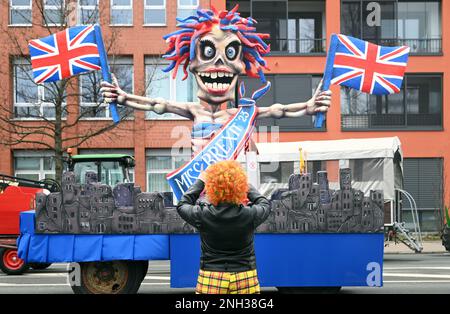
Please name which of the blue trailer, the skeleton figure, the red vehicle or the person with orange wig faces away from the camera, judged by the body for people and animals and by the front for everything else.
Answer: the person with orange wig

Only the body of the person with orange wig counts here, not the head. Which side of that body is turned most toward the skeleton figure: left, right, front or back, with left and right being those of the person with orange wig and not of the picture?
front

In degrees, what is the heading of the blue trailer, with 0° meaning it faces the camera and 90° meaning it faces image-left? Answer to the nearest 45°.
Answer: approximately 90°

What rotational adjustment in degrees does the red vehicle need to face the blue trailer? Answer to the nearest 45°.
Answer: approximately 135° to its left

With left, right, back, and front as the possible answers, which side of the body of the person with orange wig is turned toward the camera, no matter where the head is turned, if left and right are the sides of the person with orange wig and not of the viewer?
back

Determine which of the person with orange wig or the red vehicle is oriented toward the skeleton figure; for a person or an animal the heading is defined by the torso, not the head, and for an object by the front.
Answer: the person with orange wig

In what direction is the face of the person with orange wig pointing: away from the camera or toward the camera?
away from the camera

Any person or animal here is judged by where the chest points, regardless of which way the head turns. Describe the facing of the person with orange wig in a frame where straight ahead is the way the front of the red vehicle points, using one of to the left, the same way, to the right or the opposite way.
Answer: to the right

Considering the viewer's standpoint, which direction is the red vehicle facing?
facing to the left of the viewer

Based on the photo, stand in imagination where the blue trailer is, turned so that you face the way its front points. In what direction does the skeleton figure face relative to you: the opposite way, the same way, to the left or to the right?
to the left

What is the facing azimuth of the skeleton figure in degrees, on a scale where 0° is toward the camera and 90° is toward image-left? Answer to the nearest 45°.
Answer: approximately 0°

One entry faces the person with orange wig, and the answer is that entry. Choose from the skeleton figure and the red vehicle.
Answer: the skeleton figure

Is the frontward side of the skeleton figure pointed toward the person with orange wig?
yes

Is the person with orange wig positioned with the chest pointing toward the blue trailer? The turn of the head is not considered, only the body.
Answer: yes

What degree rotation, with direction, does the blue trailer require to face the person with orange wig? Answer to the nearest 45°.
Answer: approximately 90° to its left

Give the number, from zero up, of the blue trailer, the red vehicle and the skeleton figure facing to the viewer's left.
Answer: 2

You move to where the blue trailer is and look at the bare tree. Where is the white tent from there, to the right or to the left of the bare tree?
right
